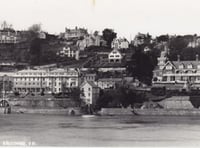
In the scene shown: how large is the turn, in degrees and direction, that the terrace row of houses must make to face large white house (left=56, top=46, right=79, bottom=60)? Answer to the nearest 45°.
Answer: approximately 180°

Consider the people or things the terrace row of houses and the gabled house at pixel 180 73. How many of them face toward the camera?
2

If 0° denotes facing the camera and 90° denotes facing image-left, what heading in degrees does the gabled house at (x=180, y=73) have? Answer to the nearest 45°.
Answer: approximately 0°

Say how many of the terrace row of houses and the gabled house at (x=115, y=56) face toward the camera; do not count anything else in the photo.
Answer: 2

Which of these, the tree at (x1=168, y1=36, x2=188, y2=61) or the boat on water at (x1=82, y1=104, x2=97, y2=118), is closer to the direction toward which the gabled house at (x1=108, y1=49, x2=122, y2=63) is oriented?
the boat on water

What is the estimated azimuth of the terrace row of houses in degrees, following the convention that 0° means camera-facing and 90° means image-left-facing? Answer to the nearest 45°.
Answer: approximately 0°

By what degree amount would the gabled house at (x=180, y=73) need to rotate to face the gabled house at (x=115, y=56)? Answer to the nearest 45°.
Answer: approximately 135° to its right
